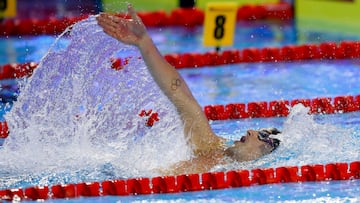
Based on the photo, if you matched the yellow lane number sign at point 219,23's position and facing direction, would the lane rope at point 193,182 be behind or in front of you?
in front

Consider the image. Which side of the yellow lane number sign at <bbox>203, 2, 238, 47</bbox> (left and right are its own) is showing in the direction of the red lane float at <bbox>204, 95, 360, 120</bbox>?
front

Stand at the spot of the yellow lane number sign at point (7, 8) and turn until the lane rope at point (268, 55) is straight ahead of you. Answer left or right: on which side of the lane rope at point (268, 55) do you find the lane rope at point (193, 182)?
right

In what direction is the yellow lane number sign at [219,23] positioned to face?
toward the camera

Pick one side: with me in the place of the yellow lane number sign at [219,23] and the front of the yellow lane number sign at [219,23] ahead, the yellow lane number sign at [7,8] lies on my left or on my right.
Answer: on my right

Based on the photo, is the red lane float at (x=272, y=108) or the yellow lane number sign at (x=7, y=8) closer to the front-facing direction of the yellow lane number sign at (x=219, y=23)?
the red lane float

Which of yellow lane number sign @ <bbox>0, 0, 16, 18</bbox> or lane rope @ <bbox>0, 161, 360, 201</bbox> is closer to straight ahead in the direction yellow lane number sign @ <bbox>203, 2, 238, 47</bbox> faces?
the lane rope

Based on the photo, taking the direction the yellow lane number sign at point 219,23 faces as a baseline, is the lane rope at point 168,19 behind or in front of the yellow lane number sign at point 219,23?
behind

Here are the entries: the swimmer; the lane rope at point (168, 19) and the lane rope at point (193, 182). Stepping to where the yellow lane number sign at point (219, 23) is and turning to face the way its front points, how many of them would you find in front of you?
2

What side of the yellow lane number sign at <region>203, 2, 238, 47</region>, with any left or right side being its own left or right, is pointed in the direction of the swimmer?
front
